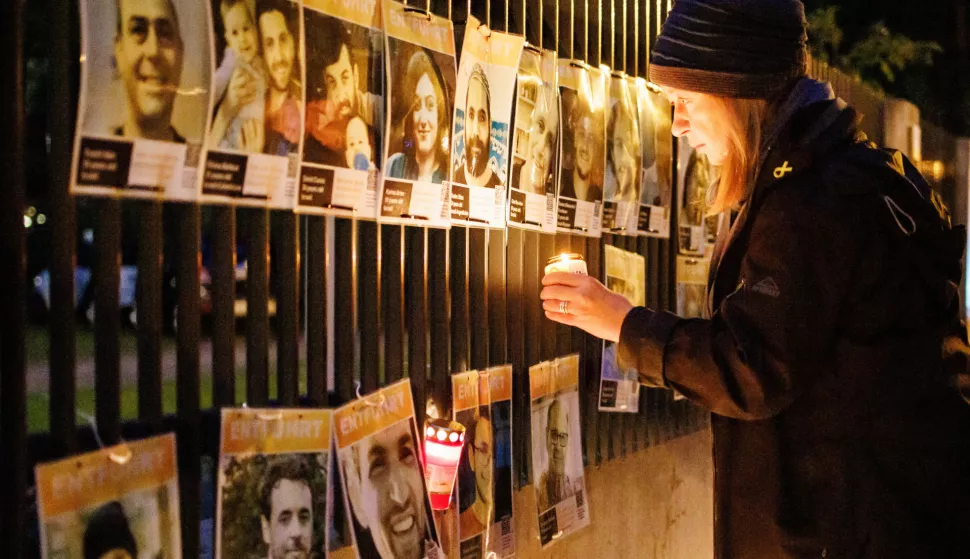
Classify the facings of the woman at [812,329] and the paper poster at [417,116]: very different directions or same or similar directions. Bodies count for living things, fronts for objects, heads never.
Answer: very different directions

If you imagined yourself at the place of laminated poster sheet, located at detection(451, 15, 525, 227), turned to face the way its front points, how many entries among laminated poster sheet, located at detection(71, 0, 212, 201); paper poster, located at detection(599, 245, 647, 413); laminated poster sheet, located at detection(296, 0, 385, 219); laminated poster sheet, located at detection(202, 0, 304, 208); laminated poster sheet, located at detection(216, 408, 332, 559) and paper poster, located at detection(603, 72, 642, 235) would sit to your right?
4

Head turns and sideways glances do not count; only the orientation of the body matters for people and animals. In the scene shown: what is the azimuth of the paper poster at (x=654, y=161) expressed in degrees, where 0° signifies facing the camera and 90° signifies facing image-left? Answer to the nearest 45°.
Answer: approximately 315°

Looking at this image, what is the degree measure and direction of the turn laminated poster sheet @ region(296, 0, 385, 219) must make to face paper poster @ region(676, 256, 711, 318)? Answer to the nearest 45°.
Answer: approximately 90° to its left

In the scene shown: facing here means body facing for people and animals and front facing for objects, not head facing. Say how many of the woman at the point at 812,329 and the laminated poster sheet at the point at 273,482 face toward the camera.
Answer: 1

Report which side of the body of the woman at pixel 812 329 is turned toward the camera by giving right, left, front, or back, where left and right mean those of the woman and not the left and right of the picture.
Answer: left

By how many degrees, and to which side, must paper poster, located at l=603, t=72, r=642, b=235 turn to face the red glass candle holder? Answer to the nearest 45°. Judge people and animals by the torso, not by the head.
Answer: approximately 45° to its right

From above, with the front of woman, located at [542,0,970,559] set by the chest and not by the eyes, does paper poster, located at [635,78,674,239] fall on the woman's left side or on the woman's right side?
on the woman's right side

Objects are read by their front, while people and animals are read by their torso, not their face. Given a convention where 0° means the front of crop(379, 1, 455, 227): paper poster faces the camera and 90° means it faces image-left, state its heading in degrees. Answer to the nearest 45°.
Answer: approximately 315°

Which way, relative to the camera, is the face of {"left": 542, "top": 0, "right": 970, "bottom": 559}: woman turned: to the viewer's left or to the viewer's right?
to the viewer's left
